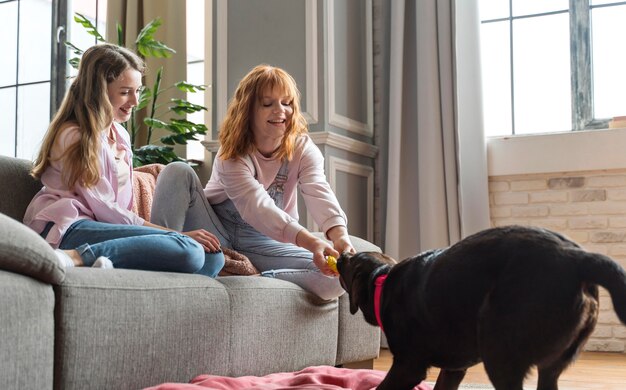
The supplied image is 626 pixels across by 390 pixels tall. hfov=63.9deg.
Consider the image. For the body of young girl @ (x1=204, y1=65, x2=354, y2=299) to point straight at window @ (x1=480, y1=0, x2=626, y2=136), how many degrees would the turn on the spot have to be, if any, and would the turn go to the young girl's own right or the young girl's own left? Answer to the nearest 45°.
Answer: approximately 90° to the young girl's own left

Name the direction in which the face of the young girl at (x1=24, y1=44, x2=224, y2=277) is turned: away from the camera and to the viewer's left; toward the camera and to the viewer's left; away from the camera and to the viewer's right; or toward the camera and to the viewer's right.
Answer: toward the camera and to the viewer's right

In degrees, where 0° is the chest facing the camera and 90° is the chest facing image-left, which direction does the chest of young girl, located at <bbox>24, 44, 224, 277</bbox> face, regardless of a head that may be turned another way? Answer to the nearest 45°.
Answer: approximately 270°

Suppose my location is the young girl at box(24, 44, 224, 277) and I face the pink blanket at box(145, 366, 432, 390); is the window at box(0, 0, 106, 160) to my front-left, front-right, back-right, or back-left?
back-left

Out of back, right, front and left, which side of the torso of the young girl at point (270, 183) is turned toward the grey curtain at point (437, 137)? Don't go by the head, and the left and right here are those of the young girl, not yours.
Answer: left

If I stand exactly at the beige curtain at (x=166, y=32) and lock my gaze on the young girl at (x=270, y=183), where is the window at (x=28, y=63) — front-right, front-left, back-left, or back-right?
back-right

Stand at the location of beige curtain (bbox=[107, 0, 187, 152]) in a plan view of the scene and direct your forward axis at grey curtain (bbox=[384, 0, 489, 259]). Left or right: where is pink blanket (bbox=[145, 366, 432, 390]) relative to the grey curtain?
right

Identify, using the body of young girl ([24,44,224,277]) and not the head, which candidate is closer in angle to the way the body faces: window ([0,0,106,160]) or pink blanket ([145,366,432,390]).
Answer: the pink blanket

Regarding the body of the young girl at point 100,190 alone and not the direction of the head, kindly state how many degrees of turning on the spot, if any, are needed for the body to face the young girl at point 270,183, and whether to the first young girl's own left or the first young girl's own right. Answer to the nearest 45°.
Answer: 0° — they already face them

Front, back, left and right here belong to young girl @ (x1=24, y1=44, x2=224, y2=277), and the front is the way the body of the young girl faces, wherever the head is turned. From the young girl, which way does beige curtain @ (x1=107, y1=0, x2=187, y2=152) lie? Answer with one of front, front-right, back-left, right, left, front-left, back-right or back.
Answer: left

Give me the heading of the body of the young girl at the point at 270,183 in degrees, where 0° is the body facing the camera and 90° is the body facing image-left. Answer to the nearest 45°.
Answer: approximately 315°
